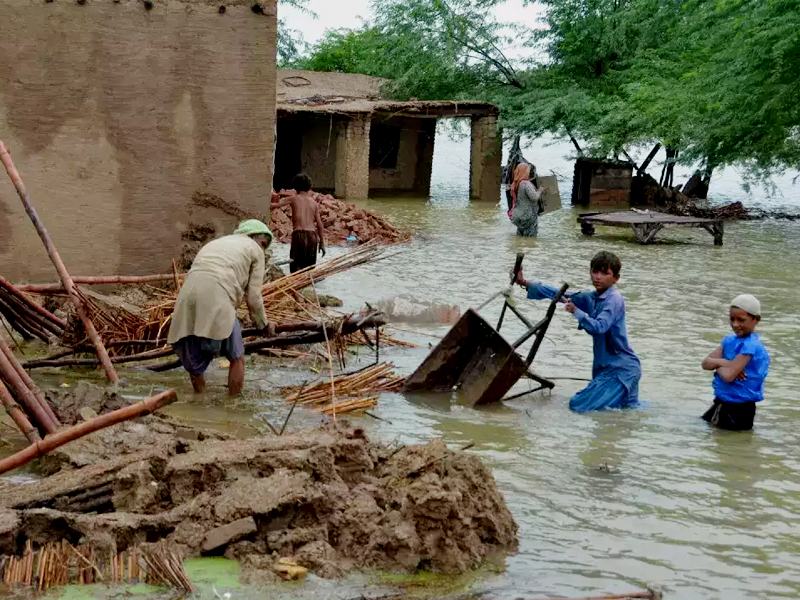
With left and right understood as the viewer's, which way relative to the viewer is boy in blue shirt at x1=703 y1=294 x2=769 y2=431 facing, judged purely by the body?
facing the viewer and to the left of the viewer

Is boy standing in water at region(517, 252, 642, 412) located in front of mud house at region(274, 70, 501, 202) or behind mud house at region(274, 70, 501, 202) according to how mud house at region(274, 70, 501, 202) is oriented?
in front

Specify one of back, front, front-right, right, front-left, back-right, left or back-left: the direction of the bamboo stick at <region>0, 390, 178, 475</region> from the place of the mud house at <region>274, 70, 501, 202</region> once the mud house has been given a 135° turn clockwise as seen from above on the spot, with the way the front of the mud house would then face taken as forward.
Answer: back-left

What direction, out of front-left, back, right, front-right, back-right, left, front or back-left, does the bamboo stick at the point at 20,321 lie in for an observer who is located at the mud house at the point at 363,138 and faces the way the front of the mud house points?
front

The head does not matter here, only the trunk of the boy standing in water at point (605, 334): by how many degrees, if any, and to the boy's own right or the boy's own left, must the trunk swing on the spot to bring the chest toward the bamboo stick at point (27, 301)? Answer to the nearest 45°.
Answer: approximately 45° to the boy's own right

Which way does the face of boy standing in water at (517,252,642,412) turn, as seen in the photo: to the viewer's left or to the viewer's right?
to the viewer's left

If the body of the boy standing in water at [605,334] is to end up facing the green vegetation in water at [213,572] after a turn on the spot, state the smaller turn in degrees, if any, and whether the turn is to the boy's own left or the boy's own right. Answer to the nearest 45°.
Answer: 0° — they already face it

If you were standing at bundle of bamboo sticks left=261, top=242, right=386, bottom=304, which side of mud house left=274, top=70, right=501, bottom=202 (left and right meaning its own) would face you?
front

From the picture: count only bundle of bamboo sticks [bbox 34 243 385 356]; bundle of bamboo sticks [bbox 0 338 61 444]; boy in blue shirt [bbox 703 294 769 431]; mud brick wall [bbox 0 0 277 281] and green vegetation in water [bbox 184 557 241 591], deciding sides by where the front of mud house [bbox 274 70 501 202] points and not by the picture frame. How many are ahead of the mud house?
5

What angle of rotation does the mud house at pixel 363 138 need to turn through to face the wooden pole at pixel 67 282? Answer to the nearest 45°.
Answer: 0° — it already faces it

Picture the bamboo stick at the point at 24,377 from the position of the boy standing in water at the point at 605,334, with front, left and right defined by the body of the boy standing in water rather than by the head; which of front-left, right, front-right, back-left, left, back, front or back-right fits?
front

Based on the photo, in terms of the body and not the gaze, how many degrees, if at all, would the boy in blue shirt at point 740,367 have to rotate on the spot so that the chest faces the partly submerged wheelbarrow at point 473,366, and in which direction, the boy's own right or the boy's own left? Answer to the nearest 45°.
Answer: approximately 45° to the boy's own right

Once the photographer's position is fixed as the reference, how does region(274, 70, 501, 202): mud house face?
facing the viewer

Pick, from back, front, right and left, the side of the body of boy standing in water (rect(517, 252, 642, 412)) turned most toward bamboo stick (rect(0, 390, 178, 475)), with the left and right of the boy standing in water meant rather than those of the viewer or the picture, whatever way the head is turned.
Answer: front

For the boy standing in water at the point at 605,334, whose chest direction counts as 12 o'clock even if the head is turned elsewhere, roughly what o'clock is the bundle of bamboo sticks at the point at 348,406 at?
The bundle of bamboo sticks is roughly at 1 o'clock from the boy standing in water.

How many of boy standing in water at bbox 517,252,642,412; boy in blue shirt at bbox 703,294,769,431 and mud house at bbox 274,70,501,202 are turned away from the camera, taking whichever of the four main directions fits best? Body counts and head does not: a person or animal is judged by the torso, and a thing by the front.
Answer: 0
